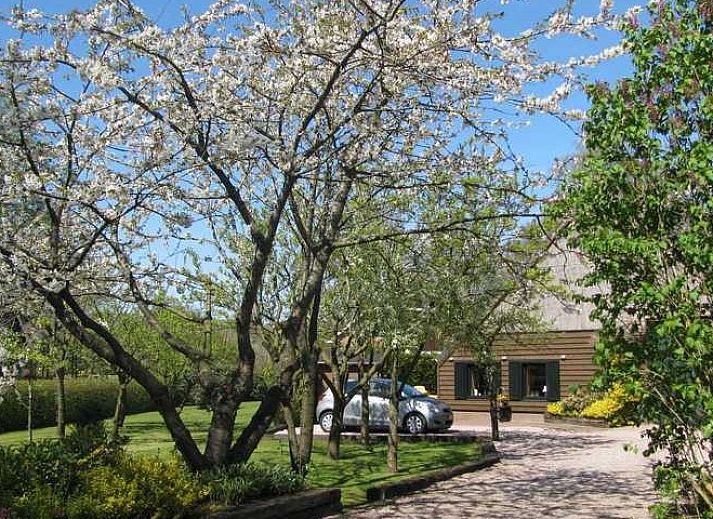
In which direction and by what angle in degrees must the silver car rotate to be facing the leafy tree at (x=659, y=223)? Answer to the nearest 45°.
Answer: approximately 45° to its right

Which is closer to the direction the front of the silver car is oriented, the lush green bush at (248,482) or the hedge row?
the lush green bush

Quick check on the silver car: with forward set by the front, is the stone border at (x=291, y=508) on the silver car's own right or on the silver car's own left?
on the silver car's own right

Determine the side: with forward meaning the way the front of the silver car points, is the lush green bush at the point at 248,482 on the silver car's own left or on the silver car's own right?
on the silver car's own right

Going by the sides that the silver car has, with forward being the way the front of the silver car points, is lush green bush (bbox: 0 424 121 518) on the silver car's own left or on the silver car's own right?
on the silver car's own right

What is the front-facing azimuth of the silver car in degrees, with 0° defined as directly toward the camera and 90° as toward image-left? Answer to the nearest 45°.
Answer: approximately 315°

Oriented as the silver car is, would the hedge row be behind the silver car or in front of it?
behind

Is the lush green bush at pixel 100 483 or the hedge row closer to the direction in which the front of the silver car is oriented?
the lush green bush

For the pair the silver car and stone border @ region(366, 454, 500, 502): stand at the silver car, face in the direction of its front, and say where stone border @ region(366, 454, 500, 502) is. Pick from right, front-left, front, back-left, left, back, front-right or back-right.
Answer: front-right

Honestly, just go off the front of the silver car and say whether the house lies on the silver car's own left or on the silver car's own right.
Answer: on the silver car's own left

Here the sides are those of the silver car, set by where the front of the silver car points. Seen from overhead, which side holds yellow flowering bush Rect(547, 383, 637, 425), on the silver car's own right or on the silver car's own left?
on the silver car's own left
